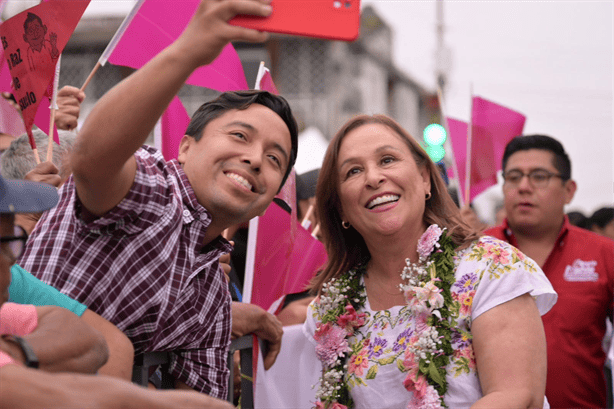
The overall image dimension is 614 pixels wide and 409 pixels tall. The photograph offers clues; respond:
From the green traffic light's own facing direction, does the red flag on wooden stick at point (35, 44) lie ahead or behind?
ahead

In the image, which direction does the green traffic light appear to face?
toward the camera

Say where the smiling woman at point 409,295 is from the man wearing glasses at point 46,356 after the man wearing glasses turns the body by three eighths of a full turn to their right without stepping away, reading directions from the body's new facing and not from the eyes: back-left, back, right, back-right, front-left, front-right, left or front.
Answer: back

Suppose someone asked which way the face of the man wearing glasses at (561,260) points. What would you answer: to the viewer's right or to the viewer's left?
to the viewer's left

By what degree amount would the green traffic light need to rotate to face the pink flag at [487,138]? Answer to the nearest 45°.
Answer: approximately 45° to its left

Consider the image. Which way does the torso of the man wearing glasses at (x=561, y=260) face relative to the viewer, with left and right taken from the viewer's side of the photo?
facing the viewer and to the left of the viewer

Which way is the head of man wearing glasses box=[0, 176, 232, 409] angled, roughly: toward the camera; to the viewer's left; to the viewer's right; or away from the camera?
to the viewer's right

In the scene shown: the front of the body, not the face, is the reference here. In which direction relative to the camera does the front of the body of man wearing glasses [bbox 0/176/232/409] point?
to the viewer's right

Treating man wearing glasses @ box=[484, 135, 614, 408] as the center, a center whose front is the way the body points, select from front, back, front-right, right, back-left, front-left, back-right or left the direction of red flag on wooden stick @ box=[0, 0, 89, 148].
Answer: front

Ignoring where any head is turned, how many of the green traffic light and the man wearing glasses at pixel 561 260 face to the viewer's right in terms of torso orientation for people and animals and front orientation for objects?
0
